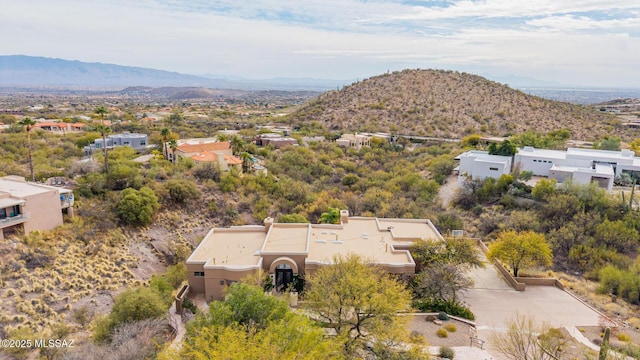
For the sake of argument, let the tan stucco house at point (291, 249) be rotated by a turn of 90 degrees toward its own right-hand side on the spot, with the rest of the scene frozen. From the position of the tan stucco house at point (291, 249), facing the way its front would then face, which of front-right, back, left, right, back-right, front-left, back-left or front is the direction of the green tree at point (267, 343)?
left

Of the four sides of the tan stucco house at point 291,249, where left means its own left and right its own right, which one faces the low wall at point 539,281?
left

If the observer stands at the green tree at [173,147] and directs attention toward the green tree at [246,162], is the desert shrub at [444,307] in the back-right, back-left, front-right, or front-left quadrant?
front-right

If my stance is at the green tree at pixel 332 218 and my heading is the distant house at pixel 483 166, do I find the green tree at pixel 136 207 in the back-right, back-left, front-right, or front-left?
back-left

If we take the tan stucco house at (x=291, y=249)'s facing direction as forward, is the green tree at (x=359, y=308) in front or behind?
in front

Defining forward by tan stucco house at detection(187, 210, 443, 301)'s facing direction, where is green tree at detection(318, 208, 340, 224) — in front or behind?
behind

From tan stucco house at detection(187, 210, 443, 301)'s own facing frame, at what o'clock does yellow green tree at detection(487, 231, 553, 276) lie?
The yellow green tree is roughly at 9 o'clock from the tan stucco house.

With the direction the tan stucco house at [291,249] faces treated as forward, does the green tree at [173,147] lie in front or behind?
behind

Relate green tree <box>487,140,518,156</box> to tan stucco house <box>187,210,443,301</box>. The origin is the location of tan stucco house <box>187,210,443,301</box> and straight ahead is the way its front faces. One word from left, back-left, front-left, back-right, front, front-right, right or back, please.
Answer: back-left

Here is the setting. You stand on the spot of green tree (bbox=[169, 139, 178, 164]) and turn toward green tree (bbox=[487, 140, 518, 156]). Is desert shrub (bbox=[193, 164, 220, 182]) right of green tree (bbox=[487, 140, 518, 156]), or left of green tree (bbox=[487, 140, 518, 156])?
right

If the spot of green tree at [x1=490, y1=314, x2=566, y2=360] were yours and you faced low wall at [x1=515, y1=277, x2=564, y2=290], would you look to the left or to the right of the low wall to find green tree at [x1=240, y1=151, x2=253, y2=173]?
left

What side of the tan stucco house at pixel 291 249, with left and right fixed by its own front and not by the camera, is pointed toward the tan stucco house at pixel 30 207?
right

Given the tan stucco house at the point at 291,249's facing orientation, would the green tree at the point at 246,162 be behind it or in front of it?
behind

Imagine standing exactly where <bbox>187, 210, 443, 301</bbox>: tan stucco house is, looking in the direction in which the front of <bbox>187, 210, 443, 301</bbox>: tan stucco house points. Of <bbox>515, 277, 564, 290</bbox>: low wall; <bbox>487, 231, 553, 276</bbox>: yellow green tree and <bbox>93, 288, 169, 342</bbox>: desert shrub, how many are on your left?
2

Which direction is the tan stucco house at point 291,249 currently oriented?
toward the camera

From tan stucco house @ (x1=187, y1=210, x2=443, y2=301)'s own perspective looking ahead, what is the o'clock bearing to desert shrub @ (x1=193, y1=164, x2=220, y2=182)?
The desert shrub is roughly at 5 o'clock from the tan stucco house.
